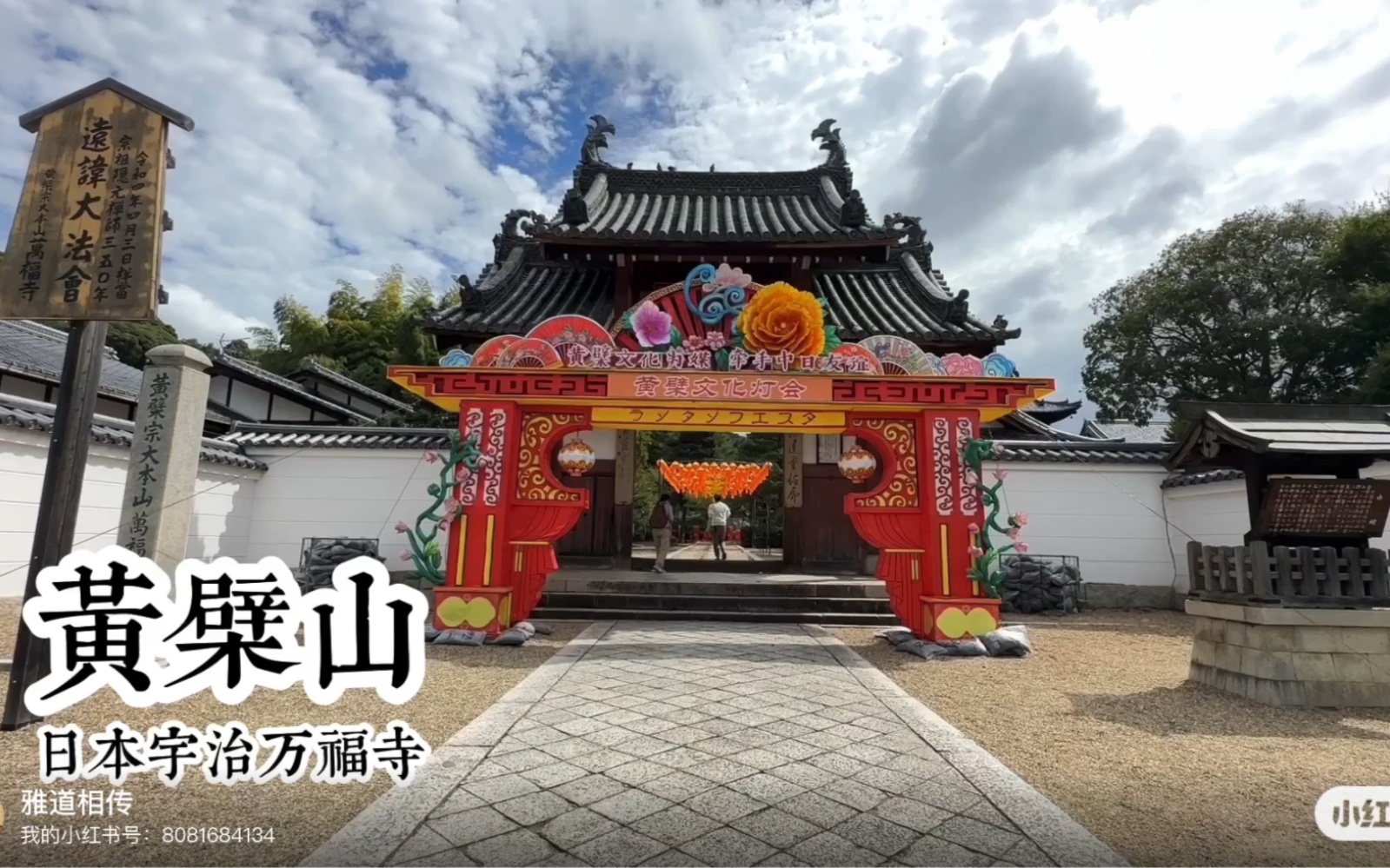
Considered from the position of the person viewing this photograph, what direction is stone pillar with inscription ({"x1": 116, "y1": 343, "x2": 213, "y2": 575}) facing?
facing the viewer and to the left of the viewer

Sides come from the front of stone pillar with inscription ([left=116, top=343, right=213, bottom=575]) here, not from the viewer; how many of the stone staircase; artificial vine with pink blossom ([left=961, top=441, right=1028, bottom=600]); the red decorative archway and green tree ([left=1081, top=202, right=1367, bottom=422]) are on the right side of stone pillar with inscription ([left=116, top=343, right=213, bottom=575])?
0

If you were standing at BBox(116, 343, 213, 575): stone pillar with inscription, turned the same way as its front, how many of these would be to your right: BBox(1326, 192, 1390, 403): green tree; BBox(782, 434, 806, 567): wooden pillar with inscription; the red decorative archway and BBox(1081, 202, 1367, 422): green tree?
0

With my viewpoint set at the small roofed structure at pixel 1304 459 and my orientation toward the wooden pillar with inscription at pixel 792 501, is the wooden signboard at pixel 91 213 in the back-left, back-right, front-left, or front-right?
front-left

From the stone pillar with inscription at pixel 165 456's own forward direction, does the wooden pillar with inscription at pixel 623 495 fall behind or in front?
behind

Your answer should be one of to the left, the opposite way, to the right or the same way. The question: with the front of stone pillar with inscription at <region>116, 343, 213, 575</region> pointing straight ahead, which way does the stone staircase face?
the same way

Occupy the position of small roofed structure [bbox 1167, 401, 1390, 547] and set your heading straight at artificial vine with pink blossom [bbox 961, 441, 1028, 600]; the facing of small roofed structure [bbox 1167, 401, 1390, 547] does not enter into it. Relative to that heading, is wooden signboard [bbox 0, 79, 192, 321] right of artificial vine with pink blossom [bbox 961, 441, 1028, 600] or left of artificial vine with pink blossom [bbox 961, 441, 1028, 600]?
left

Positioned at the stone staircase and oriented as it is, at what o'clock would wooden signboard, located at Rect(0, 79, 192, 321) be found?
The wooden signboard is roughly at 1 o'clock from the stone staircase.

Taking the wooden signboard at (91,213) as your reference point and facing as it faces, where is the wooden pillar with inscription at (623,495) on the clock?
The wooden pillar with inscription is roughly at 8 o'clock from the wooden signboard.

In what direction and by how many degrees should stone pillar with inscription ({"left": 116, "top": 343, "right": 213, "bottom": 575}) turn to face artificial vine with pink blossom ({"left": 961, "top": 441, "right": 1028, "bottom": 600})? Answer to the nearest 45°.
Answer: approximately 135° to its left

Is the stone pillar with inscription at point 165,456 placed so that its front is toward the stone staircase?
no

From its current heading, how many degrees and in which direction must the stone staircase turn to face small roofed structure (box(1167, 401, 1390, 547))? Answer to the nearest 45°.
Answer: approximately 45° to its left

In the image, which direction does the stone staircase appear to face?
toward the camera

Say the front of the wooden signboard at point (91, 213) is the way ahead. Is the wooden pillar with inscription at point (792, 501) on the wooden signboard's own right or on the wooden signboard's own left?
on the wooden signboard's own left

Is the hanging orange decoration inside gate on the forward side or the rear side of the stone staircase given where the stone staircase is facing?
on the rear side

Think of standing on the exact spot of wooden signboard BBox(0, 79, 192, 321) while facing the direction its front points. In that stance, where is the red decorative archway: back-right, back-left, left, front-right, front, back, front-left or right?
left

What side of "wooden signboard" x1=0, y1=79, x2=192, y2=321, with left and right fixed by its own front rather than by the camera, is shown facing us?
front

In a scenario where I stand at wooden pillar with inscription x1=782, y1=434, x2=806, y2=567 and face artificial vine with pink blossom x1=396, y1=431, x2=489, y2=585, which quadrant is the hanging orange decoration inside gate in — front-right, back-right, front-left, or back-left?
back-right
